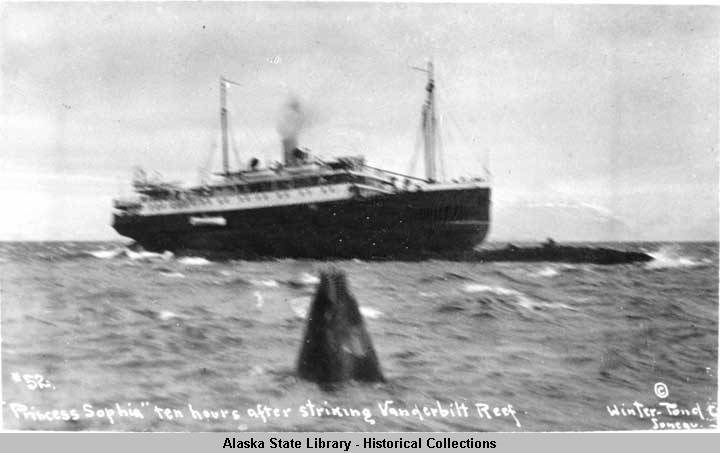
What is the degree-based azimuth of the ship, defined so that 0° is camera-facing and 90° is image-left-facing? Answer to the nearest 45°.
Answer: approximately 315°

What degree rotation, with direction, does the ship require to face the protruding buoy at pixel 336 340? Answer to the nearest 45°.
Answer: approximately 45° to its right
